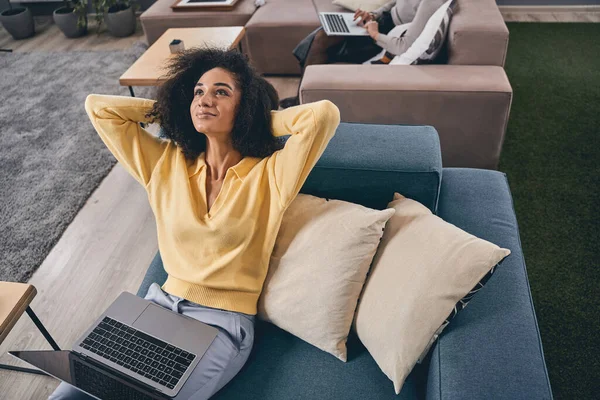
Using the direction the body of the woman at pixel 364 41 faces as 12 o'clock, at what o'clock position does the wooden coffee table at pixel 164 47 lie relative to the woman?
The wooden coffee table is roughly at 12 o'clock from the woman.

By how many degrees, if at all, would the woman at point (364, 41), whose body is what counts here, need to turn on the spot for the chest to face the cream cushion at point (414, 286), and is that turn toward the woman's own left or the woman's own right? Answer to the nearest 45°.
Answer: approximately 90° to the woman's own left

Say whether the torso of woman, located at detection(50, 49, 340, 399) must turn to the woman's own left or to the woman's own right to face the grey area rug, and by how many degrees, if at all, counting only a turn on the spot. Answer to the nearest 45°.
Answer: approximately 90° to the woman's own right

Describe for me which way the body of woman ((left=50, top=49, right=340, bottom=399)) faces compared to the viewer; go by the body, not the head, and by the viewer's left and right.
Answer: facing the viewer and to the left of the viewer

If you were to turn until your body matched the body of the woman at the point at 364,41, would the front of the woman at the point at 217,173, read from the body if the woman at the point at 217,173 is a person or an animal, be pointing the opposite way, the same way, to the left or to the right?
to the left

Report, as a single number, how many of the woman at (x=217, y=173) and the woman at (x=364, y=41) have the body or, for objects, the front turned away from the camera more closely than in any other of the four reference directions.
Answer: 0

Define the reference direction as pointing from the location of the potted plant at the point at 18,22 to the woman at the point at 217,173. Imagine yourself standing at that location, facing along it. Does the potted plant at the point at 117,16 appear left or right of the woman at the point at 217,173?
left

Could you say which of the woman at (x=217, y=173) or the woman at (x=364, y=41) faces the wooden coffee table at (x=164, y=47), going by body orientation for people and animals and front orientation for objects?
the woman at (x=364, y=41)

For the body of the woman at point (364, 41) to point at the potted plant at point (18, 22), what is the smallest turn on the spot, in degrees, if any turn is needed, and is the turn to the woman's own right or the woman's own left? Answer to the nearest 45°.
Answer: approximately 45° to the woman's own right

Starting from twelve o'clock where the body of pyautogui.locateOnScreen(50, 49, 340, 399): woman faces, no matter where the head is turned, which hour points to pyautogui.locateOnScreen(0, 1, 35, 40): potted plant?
The potted plant is roughly at 4 o'clock from the woman.

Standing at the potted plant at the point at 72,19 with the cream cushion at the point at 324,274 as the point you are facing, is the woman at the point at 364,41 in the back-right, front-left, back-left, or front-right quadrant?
front-left

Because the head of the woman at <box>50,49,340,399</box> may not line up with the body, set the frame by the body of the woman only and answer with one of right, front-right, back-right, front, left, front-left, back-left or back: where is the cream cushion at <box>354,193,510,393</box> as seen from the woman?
left

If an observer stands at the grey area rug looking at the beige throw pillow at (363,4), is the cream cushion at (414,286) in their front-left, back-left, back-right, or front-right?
front-right

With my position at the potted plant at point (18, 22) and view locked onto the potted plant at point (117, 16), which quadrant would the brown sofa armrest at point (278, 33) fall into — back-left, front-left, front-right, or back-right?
front-right

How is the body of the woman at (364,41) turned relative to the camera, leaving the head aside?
to the viewer's left

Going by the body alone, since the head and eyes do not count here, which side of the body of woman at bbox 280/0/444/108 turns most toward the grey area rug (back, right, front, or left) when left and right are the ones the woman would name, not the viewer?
front
